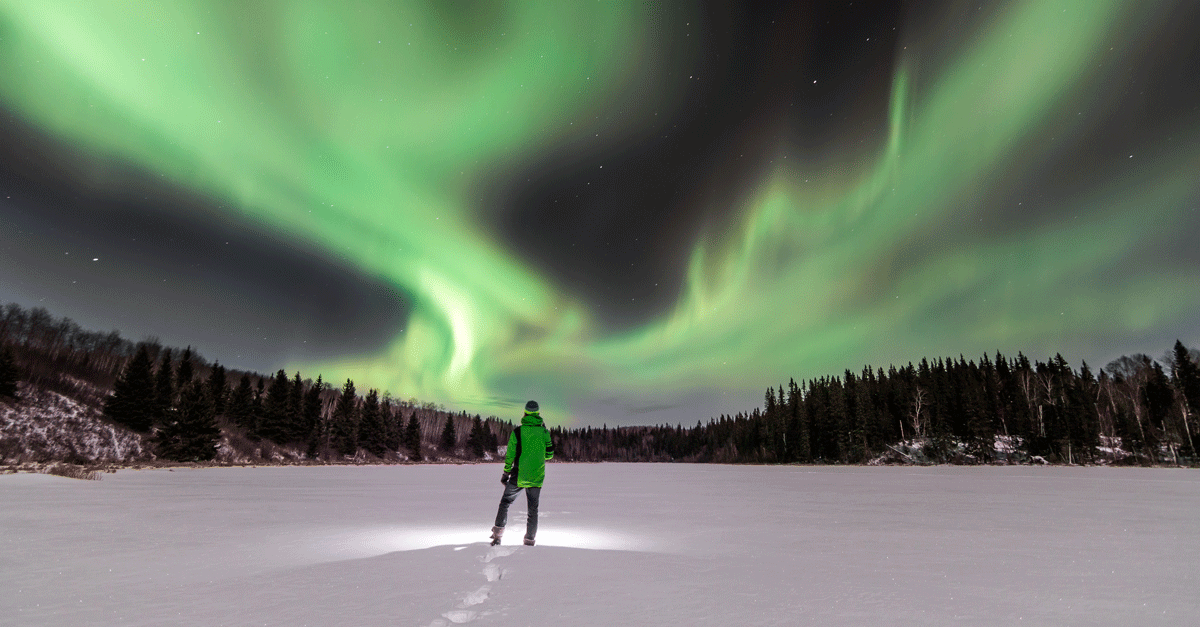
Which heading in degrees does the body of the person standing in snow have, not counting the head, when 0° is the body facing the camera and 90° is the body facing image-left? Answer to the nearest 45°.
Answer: approximately 180°
